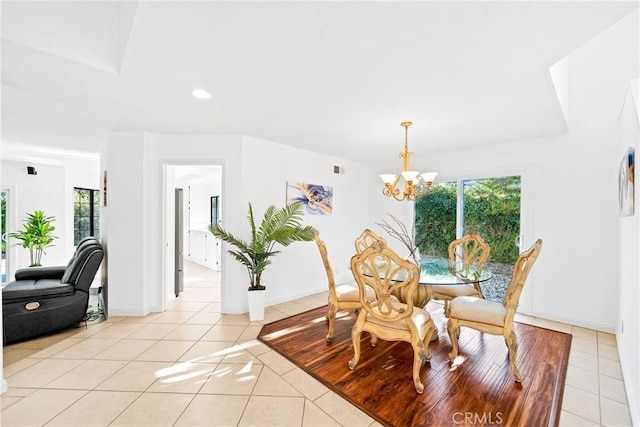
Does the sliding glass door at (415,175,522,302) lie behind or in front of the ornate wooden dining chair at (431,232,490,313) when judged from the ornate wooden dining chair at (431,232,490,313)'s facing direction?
behind

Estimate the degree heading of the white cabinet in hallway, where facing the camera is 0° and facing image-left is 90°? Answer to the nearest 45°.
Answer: approximately 45°

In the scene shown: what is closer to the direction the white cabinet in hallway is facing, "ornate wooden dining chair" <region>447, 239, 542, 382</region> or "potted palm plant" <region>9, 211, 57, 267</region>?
the potted palm plant

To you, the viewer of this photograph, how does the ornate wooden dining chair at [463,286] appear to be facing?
facing the viewer and to the left of the viewer

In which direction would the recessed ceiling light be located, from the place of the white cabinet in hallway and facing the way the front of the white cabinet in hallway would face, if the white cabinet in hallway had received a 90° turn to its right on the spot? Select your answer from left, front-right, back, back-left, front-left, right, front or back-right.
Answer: back-left

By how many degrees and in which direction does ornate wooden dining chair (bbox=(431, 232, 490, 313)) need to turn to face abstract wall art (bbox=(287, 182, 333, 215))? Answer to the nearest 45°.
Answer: approximately 45° to its right

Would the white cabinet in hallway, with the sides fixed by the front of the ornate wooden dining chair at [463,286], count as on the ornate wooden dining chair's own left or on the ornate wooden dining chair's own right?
on the ornate wooden dining chair's own right

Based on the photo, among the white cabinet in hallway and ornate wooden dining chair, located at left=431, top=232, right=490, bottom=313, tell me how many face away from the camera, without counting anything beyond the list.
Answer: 0

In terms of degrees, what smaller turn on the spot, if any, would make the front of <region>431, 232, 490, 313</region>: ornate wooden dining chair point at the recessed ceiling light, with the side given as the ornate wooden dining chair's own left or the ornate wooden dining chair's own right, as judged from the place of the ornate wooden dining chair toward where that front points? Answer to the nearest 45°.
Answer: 0° — it already faces it
